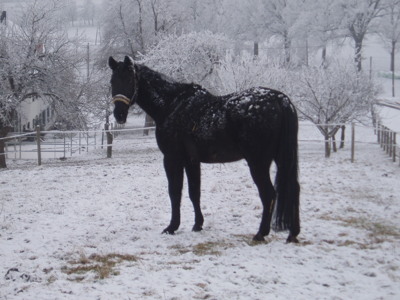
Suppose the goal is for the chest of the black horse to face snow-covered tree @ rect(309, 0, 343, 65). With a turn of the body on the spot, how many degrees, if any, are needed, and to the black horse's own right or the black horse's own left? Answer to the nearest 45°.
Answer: approximately 90° to the black horse's own right

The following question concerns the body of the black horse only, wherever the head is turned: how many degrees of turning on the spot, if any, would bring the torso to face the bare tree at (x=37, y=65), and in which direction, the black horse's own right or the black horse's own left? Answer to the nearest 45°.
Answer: approximately 45° to the black horse's own right

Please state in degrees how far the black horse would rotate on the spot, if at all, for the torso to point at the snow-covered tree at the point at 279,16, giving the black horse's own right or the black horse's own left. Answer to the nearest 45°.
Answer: approximately 90° to the black horse's own right

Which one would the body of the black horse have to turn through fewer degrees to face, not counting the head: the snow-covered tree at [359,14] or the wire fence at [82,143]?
the wire fence

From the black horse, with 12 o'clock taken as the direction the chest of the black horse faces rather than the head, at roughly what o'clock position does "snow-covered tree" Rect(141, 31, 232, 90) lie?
The snow-covered tree is roughly at 3 o'clock from the black horse.

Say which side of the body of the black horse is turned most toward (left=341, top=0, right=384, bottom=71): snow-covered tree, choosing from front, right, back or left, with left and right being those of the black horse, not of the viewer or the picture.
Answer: right

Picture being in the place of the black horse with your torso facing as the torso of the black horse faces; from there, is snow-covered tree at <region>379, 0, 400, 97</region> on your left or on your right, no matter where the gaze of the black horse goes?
on your right

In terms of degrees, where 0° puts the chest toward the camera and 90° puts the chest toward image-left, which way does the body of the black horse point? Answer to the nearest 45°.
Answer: approximately 90°
